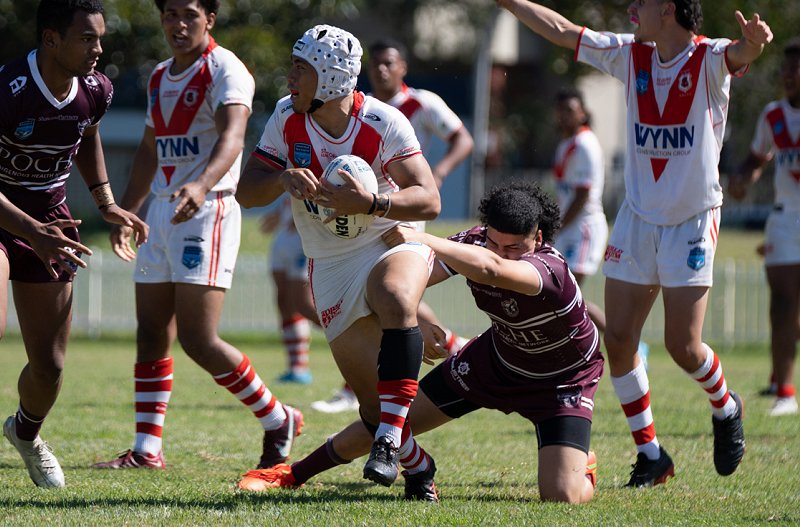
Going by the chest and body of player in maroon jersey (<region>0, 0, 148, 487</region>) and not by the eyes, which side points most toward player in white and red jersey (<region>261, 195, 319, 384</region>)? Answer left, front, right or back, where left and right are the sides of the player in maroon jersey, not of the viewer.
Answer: left

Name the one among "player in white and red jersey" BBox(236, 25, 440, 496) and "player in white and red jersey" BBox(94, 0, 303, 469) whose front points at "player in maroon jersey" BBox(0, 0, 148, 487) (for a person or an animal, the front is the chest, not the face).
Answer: "player in white and red jersey" BBox(94, 0, 303, 469)

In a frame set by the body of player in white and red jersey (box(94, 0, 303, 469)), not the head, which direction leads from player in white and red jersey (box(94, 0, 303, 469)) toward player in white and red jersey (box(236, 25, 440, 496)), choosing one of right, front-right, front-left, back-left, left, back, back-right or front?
left

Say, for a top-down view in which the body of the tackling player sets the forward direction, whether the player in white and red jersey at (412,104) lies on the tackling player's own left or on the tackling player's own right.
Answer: on the tackling player's own right

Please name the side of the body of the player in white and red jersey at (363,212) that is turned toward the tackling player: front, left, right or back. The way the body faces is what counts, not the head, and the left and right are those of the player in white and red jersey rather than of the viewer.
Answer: left

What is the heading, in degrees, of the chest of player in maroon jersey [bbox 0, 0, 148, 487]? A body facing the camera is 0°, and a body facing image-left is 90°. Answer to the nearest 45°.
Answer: approximately 315°

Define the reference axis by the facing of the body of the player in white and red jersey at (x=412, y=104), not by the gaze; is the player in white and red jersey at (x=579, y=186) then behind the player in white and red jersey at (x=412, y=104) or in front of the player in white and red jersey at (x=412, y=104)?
behind

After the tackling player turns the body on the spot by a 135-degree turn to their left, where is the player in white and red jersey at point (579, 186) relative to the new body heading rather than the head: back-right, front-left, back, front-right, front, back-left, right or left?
left

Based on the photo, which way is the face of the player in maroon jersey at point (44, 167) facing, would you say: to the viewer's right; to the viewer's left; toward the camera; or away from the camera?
to the viewer's right
